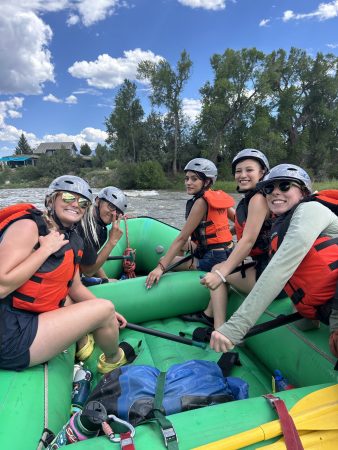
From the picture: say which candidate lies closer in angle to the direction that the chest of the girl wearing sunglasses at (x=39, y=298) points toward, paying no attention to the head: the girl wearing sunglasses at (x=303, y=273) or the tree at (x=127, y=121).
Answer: the girl wearing sunglasses

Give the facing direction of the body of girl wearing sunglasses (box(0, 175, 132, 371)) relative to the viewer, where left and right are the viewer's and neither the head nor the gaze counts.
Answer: facing the viewer and to the right of the viewer

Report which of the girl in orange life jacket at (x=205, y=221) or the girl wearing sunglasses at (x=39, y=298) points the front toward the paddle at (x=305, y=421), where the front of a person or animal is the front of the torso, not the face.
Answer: the girl wearing sunglasses

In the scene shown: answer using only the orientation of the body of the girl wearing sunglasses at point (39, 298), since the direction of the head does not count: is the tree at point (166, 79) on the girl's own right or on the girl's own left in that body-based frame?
on the girl's own left

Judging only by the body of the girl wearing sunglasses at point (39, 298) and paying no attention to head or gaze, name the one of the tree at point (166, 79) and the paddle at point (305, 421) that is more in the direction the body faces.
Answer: the paddle
